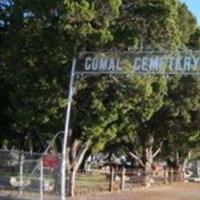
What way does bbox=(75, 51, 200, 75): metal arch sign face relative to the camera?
toward the camera
